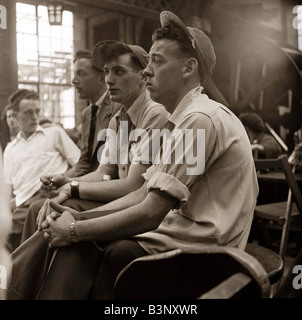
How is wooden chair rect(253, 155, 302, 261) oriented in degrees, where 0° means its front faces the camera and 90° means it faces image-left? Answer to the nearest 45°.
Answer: approximately 225°

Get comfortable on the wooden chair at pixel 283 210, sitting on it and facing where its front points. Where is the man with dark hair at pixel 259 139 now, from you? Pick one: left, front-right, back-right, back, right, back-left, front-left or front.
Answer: front-left

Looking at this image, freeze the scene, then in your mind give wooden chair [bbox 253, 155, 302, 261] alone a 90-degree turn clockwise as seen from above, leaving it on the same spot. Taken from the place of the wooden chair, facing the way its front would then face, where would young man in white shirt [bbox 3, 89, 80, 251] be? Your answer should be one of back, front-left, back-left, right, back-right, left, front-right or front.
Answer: back-right

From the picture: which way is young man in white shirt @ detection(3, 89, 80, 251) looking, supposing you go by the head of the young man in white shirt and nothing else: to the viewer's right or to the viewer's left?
to the viewer's right
